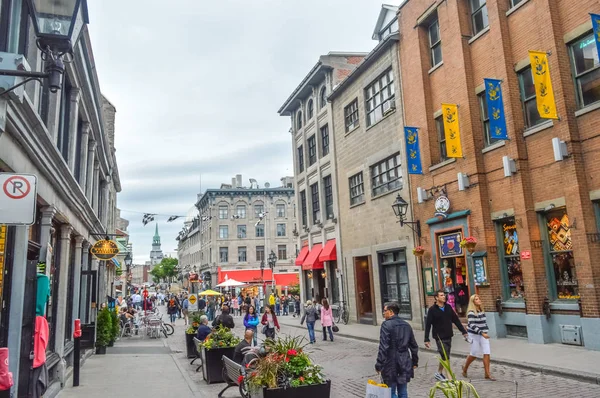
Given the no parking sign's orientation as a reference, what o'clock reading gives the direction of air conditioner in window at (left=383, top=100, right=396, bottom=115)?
The air conditioner in window is roughly at 8 o'clock from the no parking sign.

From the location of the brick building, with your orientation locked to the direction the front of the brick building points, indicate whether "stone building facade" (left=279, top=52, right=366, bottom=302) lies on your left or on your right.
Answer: on your right

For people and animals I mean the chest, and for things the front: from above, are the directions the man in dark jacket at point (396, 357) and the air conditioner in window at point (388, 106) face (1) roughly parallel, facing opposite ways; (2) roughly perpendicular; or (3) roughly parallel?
roughly perpendicular

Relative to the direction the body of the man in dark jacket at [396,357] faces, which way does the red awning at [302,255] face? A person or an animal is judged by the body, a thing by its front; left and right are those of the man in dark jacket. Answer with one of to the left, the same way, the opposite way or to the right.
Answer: to the left

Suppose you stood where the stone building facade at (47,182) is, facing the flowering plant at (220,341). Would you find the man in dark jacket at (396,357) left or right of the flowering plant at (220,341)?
right

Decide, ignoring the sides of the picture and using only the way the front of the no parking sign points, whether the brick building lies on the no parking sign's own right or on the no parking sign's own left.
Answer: on the no parking sign's own left

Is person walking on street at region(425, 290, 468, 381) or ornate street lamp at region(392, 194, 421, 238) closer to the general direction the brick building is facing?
the person walking on street

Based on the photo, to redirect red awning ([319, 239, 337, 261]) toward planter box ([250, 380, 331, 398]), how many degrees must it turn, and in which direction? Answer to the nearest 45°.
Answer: approximately 45° to its left

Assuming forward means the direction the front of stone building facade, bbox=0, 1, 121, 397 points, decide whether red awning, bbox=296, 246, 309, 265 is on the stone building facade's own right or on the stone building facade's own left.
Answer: on the stone building facade's own left

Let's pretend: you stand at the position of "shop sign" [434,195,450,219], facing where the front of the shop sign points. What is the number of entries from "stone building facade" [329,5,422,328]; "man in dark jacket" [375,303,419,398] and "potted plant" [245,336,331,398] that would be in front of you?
2
